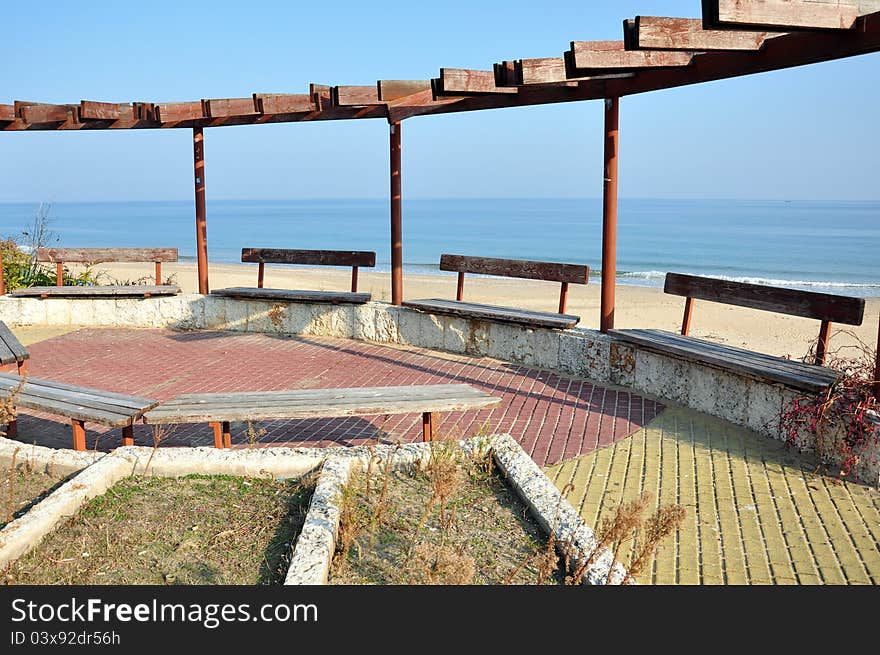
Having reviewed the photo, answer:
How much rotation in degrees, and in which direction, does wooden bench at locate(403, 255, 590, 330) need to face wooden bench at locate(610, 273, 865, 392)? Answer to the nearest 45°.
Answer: approximately 90° to its left

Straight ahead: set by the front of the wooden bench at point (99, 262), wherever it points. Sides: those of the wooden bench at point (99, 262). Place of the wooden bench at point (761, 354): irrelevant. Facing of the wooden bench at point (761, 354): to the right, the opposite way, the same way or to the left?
to the right

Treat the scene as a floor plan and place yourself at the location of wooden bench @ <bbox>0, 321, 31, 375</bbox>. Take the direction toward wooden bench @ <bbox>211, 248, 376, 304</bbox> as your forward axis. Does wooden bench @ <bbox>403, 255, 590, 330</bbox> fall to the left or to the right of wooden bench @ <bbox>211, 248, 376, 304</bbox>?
right

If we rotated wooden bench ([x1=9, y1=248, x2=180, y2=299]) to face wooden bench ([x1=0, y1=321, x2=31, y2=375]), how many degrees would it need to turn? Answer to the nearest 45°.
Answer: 0° — it already faces it

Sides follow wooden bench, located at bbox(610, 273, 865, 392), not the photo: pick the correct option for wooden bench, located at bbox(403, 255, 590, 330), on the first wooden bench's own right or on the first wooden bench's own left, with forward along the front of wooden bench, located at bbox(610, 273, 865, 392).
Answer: on the first wooden bench's own right

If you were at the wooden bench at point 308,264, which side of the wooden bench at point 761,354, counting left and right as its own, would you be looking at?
right

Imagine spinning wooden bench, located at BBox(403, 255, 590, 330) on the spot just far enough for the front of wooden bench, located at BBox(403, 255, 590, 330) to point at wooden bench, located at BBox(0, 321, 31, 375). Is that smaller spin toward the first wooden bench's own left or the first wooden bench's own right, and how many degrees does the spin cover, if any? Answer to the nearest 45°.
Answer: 0° — it already faces it
